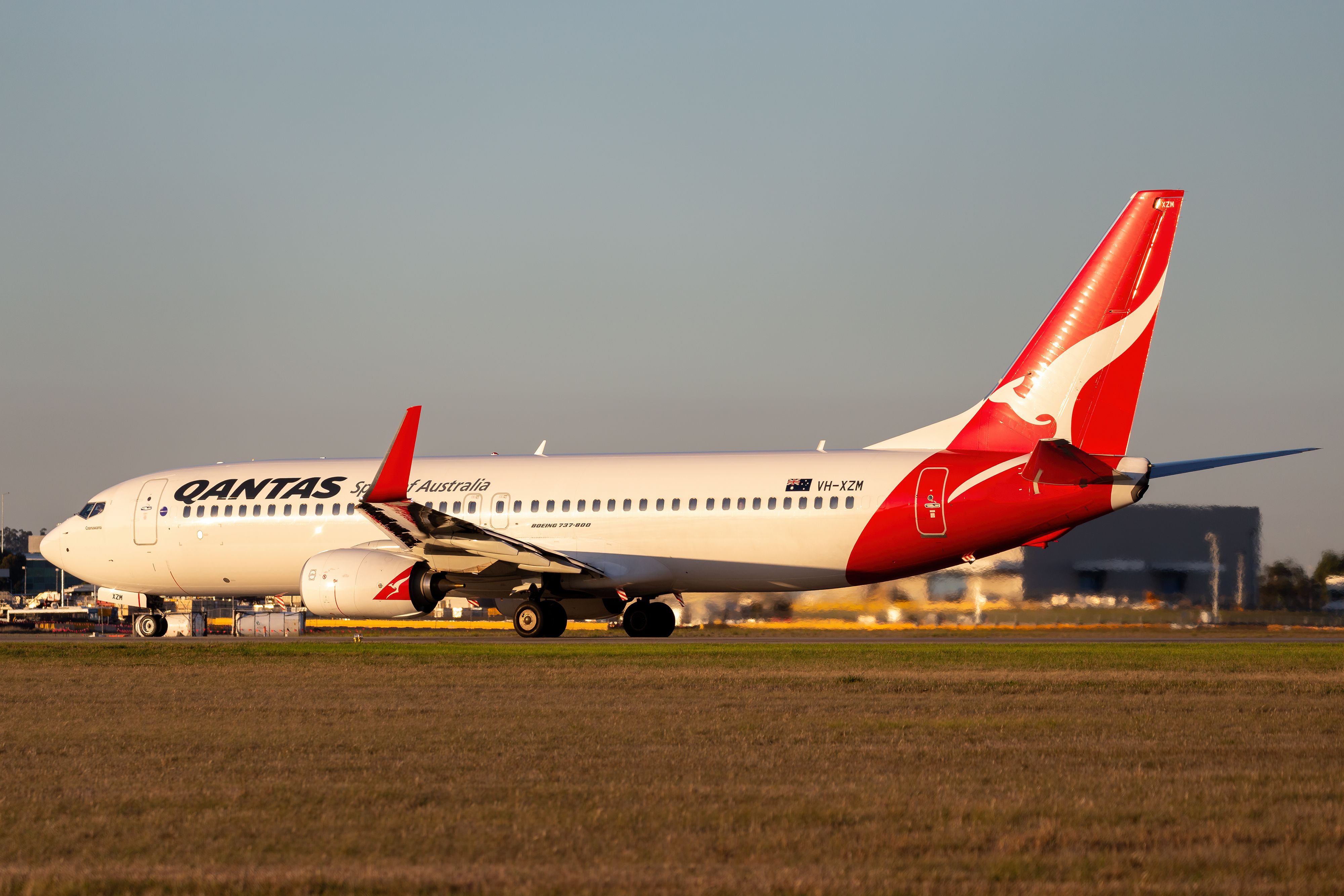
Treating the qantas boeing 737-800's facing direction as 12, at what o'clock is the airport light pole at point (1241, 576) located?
The airport light pole is roughly at 4 o'clock from the qantas boeing 737-800.

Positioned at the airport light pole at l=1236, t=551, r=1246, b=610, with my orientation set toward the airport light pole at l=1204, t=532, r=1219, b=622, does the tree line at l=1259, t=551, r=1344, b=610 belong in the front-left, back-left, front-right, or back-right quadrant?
back-right

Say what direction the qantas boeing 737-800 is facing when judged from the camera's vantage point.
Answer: facing away from the viewer and to the left of the viewer

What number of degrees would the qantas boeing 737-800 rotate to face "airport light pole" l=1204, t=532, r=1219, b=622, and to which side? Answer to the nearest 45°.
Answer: approximately 135° to its right
